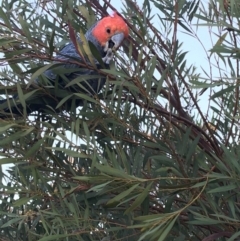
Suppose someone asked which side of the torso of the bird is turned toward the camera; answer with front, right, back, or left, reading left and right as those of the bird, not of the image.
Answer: right
